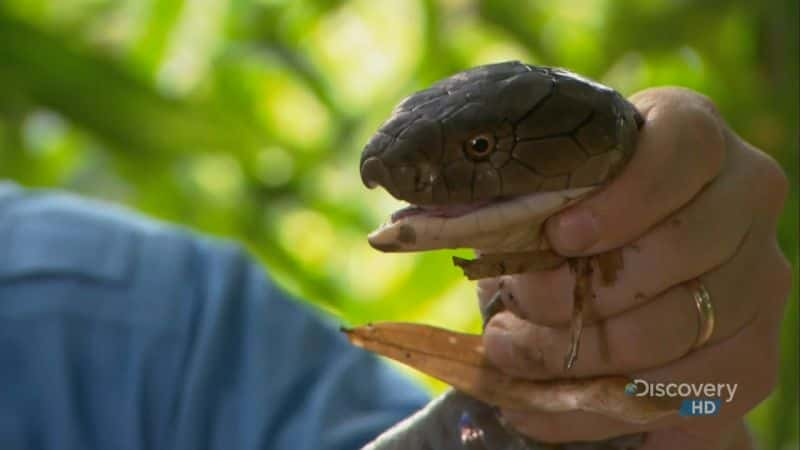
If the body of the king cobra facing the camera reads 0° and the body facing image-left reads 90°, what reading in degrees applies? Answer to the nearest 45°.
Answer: approximately 90°
